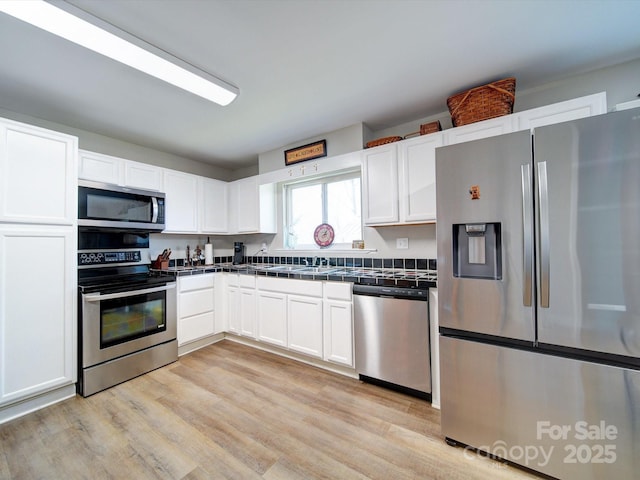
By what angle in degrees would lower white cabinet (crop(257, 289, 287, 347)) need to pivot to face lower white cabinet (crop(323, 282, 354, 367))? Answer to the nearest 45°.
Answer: approximately 90° to its left

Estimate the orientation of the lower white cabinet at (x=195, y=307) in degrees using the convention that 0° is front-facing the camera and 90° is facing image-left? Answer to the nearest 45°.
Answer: approximately 315°

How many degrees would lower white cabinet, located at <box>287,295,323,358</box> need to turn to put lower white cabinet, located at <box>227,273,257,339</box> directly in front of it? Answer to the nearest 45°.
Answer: approximately 90° to its right

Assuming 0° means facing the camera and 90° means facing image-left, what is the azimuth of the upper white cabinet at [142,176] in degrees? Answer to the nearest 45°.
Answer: approximately 315°

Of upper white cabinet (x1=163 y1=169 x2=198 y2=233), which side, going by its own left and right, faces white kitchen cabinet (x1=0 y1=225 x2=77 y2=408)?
right

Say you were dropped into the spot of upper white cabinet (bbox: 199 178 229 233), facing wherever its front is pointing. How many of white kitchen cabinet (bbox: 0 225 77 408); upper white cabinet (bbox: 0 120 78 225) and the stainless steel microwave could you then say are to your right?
3

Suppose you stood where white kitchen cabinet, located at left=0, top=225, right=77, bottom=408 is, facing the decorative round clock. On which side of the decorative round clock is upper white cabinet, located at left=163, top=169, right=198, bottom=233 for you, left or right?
left

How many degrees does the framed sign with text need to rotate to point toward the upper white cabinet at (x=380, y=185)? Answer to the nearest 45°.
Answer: approximately 90° to its left

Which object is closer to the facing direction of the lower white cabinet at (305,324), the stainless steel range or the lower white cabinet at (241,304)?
the stainless steel range

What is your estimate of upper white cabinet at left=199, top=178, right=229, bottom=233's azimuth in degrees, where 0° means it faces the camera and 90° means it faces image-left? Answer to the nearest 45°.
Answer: approximately 315°

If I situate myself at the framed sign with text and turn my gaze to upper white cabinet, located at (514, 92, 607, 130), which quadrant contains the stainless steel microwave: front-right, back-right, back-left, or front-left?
back-right
